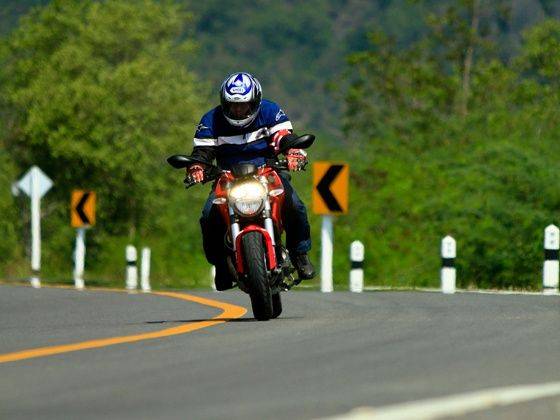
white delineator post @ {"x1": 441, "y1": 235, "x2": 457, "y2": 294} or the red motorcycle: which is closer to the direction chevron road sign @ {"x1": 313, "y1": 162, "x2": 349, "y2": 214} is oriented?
the red motorcycle

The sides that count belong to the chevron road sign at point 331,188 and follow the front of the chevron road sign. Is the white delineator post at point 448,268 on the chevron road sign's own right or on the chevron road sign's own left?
on the chevron road sign's own left

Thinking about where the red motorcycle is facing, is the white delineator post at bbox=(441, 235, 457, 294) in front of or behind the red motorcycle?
behind

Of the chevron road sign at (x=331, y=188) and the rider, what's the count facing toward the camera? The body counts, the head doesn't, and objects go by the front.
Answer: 2

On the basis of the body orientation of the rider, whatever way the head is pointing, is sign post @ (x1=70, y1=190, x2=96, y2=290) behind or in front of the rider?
behind

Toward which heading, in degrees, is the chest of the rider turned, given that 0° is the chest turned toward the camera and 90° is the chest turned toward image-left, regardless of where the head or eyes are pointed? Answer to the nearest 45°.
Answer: approximately 0°

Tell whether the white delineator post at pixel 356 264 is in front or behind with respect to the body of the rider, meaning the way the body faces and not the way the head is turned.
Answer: behind
